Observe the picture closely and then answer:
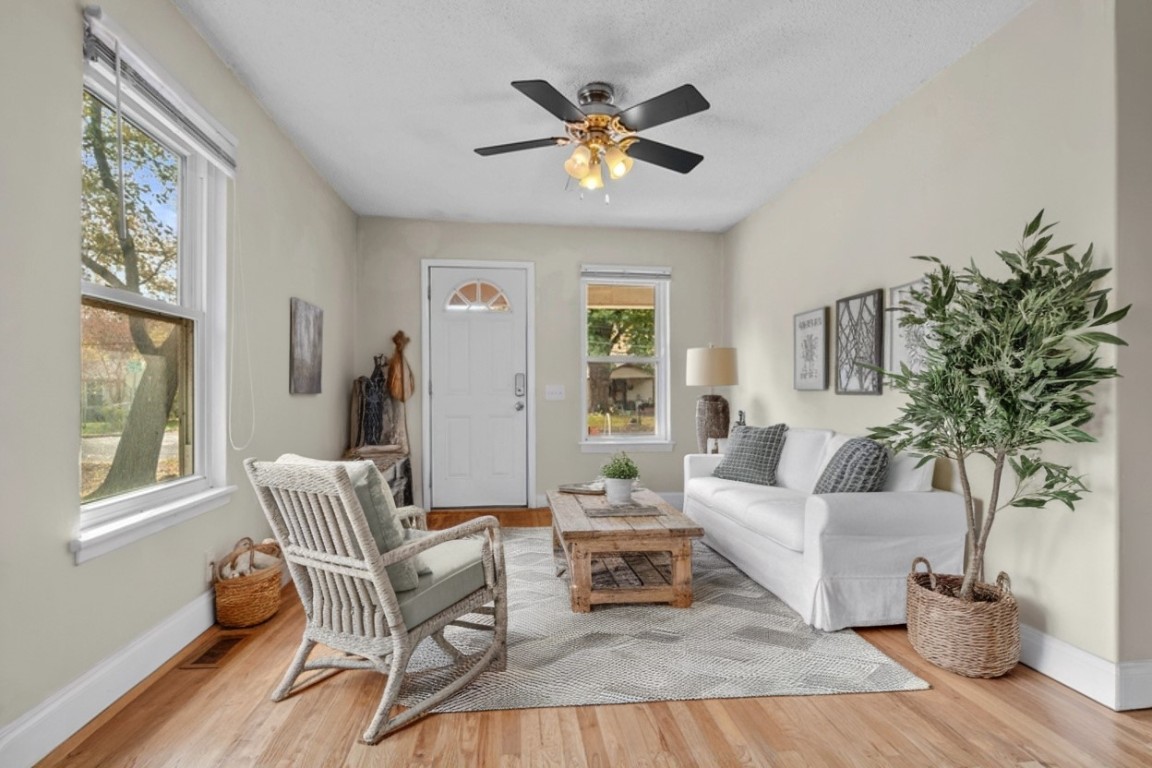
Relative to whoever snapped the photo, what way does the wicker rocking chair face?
facing away from the viewer and to the right of the viewer

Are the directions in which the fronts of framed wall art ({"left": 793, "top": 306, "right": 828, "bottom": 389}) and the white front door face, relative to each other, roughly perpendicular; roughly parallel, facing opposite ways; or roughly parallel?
roughly perpendicular

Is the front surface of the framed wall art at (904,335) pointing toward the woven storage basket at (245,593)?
yes

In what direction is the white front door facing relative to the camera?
toward the camera

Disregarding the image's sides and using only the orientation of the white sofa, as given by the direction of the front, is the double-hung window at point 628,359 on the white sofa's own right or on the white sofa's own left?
on the white sofa's own right

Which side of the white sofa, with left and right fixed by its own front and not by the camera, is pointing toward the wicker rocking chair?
front

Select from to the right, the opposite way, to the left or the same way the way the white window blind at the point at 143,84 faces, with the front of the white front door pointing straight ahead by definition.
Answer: to the left

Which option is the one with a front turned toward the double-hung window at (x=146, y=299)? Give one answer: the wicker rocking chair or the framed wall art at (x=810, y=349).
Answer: the framed wall art

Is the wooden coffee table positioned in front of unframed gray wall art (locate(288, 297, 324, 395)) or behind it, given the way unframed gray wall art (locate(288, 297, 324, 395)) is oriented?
in front

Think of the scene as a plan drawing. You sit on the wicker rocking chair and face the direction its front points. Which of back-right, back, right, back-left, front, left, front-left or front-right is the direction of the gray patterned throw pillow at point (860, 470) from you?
front-right

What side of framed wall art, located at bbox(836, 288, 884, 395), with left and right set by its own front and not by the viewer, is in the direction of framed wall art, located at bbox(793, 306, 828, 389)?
right

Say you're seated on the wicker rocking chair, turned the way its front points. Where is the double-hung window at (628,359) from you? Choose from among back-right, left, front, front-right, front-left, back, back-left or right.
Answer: front

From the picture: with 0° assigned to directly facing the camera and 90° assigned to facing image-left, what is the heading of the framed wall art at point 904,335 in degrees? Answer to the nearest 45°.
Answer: approximately 45°
